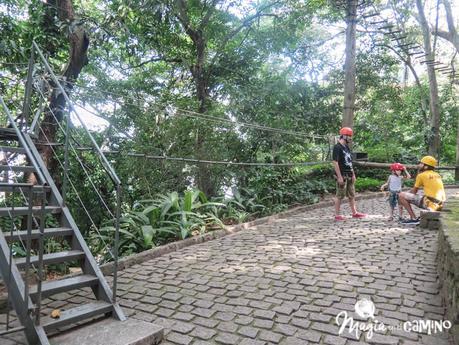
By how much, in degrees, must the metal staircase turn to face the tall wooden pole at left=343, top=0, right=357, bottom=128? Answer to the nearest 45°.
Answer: approximately 90° to its left

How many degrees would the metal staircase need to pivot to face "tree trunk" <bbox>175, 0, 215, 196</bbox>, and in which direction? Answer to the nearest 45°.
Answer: approximately 90° to its left

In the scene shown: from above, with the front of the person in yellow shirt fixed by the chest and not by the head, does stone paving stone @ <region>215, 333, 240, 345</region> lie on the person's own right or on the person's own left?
on the person's own left

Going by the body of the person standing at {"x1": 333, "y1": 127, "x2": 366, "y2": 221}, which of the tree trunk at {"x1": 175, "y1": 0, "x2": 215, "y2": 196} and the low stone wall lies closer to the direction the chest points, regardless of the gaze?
the low stone wall

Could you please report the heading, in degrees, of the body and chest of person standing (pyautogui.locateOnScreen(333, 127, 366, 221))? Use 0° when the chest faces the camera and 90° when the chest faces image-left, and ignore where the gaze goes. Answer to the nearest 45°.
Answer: approximately 315°

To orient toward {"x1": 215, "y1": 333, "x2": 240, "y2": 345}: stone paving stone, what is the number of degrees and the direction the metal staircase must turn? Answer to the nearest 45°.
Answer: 0° — it already faces it

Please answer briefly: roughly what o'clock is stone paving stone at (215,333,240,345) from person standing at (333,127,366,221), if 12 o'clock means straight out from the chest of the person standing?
The stone paving stone is roughly at 2 o'clock from the person standing.

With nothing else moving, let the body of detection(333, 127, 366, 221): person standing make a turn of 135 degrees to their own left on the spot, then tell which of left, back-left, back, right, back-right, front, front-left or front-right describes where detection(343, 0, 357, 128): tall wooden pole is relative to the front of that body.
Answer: front

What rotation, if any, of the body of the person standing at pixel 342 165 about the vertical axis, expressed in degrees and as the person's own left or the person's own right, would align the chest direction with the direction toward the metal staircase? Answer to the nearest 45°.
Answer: approximately 90° to the person's own right

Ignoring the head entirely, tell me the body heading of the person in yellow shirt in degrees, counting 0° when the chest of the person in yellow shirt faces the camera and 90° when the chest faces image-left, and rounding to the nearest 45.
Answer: approximately 135°

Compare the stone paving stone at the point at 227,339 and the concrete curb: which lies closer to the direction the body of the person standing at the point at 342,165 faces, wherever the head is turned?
the stone paving stone
